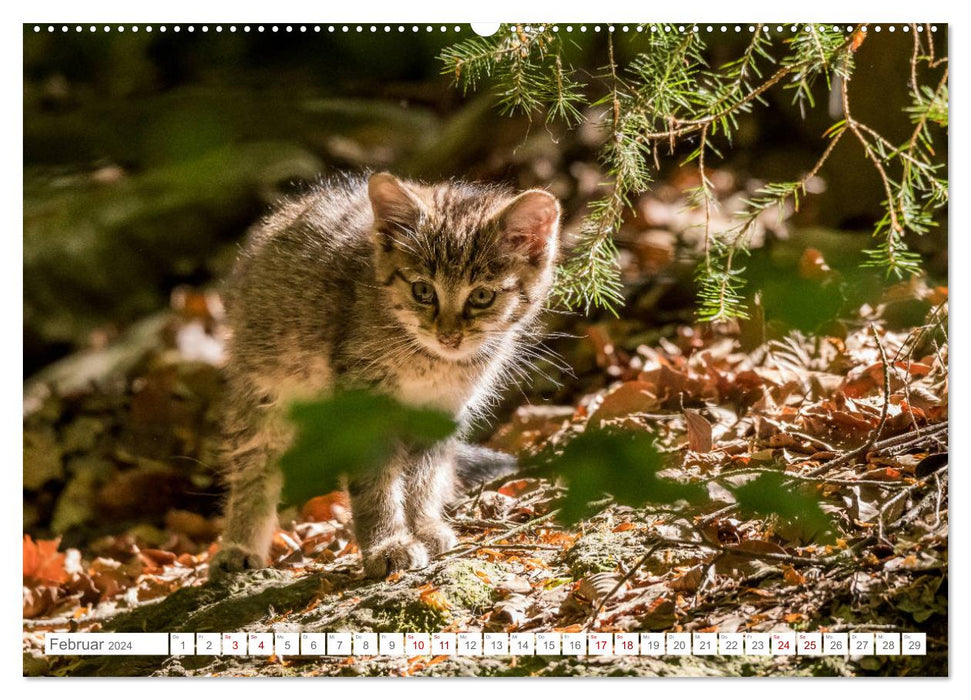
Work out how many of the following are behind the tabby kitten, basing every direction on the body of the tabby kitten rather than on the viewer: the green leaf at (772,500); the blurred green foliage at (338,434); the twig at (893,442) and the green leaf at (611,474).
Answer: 0

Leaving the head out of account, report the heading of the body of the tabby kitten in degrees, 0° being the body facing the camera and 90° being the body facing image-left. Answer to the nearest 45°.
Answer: approximately 315°

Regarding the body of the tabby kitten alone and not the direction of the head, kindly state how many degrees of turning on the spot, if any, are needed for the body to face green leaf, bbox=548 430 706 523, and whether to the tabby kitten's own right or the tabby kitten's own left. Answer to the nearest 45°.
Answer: approximately 45° to the tabby kitten's own right
